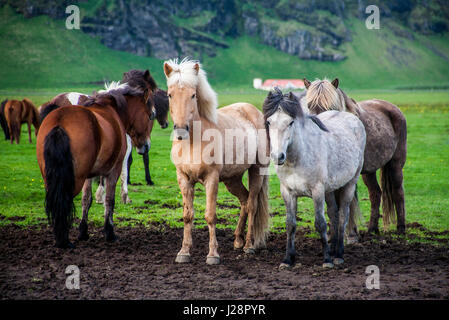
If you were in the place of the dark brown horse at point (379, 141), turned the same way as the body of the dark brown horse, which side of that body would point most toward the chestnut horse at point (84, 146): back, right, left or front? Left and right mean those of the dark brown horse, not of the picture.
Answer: front

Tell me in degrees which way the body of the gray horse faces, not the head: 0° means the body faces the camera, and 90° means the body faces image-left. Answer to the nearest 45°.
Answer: approximately 45°

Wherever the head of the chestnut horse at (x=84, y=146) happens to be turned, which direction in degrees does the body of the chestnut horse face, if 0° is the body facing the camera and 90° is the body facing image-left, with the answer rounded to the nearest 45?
approximately 225°

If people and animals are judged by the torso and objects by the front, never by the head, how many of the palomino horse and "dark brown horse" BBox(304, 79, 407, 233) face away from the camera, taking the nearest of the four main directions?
0

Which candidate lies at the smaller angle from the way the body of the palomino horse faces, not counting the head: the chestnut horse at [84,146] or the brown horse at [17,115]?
the chestnut horse

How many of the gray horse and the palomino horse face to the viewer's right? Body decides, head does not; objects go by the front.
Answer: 0

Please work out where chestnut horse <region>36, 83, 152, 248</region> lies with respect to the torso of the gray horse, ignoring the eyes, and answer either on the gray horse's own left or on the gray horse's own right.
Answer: on the gray horse's own right

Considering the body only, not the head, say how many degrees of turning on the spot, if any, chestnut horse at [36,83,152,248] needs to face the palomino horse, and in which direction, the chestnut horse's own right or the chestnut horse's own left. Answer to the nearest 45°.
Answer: approximately 90° to the chestnut horse's own right

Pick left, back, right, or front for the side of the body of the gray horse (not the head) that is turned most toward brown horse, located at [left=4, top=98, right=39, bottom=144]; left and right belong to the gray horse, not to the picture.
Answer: right

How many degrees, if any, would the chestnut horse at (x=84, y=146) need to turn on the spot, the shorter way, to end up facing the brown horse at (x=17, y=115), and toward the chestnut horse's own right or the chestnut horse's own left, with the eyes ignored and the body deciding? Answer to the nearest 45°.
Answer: approximately 45° to the chestnut horse's own left

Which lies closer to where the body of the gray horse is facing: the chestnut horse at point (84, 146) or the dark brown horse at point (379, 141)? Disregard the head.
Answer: the chestnut horse

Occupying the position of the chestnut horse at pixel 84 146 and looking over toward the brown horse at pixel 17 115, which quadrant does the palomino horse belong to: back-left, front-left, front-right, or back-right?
back-right

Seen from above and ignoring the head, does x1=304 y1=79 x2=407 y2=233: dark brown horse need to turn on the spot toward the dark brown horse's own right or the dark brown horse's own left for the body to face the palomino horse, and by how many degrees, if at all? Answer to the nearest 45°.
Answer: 0° — it already faces it
